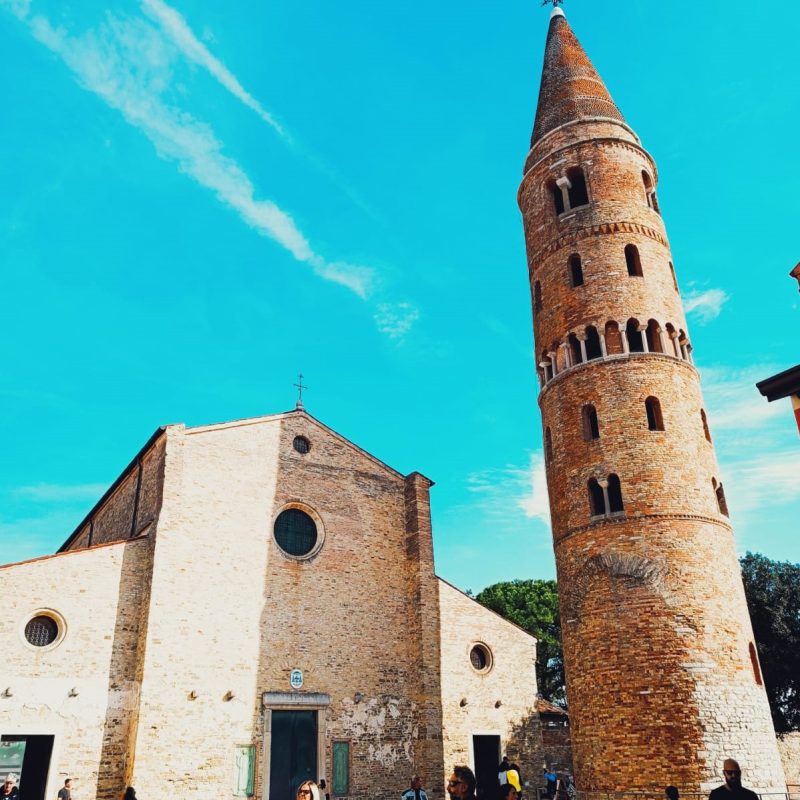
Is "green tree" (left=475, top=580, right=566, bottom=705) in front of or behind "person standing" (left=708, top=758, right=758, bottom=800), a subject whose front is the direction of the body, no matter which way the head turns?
behind

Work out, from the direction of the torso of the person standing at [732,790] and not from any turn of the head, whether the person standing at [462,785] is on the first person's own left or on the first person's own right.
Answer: on the first person's own right

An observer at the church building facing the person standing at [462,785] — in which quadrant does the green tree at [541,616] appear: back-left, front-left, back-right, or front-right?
back-left

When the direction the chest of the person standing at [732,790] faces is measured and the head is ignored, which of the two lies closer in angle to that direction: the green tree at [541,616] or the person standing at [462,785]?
the person standing

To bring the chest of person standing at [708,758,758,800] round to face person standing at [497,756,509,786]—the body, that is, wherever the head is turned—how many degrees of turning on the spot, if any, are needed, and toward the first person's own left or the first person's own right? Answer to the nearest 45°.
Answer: approximately 135° to the first person's own right

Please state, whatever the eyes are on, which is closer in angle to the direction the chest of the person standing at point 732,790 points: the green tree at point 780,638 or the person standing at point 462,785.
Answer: the person standing

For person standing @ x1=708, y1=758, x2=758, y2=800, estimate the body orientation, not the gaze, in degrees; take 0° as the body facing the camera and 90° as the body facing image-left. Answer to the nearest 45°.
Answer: approximately 0°

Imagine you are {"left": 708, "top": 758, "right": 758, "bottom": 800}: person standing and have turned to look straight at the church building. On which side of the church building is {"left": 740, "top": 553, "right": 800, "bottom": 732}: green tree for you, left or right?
right

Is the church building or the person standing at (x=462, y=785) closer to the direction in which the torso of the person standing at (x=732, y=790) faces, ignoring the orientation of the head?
the person standing

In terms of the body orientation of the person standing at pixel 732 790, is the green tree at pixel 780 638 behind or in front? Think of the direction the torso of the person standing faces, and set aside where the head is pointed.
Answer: behind

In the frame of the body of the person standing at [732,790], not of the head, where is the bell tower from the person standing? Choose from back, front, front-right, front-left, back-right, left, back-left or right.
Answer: back
